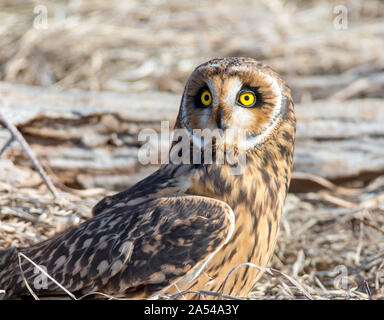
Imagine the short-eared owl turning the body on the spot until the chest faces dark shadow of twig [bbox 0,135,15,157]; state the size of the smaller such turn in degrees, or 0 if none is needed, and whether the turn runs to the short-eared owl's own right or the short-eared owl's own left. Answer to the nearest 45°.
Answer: approximately 135° to the short-eared owl's own left

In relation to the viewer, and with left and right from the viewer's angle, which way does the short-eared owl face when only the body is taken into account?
facing to the right of the viewer
